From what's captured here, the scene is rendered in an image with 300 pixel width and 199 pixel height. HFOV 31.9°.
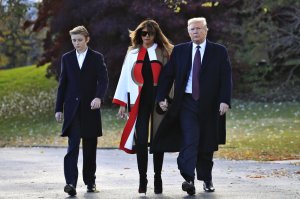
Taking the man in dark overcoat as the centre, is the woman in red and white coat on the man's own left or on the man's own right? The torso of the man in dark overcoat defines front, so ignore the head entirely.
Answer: on the man's own right

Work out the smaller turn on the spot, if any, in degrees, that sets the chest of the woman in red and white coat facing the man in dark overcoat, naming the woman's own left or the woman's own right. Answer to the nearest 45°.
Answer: approximately 90° to the woman's own left

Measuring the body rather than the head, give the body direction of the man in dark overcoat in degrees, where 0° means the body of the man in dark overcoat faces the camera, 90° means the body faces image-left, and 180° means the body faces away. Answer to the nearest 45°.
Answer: approximately 0°
